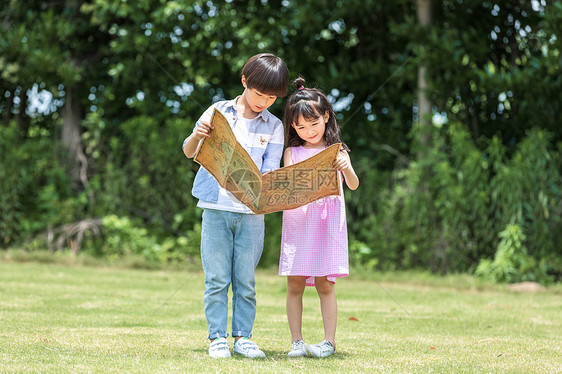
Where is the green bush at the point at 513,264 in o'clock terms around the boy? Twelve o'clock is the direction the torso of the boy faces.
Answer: The green bush is roughly at 7 o'clock from the boy.

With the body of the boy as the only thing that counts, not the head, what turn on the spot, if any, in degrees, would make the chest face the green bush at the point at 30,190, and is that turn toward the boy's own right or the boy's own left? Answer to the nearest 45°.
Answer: approximately 135° to the boy's own right

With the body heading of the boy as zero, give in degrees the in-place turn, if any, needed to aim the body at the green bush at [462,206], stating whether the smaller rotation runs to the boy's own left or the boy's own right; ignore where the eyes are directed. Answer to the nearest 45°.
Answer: approximately 135° to the boy's own left

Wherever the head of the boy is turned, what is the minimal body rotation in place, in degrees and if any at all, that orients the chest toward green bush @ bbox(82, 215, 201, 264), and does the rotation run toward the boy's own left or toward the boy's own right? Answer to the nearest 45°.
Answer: approximately 180°

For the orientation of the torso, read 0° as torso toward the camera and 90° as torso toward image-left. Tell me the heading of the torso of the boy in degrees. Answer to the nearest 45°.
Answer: approximately 0°

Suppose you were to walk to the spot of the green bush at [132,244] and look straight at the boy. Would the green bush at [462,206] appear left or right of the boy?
left

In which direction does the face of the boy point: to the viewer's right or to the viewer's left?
to the viewer's right
